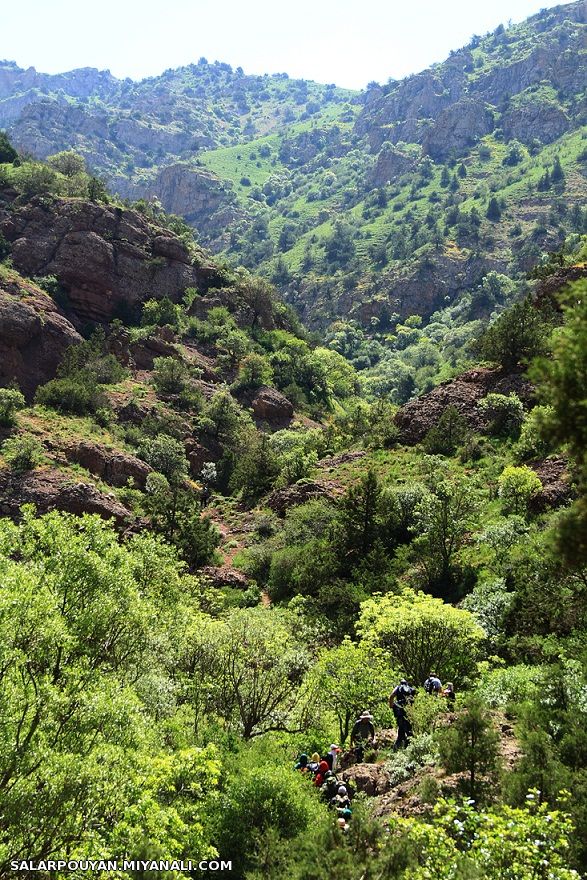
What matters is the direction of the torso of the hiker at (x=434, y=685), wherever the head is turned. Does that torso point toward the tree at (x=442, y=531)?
yes

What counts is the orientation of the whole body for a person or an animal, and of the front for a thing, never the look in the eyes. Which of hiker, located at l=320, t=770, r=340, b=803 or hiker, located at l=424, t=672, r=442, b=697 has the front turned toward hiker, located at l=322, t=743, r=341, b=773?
hiker, located at l=320, t=770, r=340, b=803

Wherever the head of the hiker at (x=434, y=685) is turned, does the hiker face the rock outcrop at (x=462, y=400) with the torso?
yes

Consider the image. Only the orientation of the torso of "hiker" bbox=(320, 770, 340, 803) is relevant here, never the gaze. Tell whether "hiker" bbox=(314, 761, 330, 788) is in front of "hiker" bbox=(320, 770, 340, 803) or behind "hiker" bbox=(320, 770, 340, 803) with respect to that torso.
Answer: in front

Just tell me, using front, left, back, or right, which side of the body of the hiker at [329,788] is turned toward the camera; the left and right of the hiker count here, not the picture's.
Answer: back

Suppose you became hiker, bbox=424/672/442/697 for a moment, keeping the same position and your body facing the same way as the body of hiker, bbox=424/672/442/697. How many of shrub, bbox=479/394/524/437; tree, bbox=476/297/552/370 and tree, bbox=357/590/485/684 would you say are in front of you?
3

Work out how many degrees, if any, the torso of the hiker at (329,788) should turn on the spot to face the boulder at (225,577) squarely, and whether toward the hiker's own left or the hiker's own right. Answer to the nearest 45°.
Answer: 0° — they already face it

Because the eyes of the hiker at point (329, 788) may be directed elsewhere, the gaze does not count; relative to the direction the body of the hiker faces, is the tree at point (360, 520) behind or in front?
in front

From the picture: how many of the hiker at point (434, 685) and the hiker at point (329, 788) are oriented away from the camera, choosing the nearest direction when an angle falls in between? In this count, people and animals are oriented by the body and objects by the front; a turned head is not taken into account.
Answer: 2

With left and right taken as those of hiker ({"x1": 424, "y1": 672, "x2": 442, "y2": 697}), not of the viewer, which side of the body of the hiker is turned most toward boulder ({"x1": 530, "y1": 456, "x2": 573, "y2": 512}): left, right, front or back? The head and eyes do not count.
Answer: front

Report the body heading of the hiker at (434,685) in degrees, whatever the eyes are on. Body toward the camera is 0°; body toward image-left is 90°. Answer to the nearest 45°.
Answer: approximately 180°
